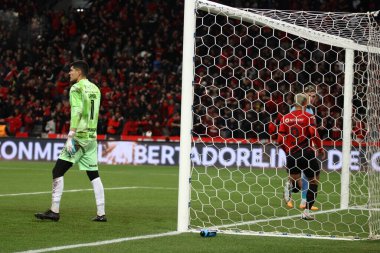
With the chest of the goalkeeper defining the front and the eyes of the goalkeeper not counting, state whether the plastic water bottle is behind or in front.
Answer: behind

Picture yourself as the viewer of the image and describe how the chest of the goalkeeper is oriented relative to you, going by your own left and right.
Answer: facing away from the viewer and to the left of the viewer

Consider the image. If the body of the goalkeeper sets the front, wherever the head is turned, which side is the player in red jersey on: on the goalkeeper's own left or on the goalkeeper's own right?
on the goalkeeper's own right
